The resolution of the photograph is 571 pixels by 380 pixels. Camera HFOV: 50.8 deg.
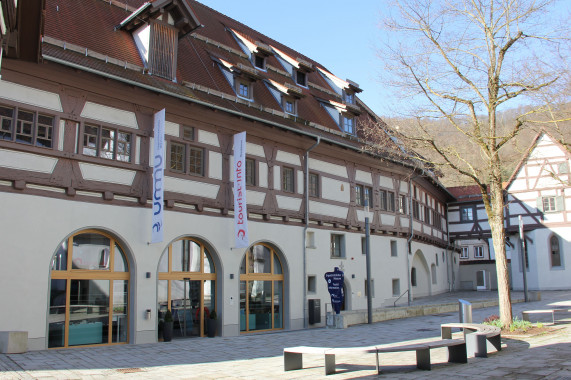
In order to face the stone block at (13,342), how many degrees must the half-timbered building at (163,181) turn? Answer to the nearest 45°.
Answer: approximately 90° to its right

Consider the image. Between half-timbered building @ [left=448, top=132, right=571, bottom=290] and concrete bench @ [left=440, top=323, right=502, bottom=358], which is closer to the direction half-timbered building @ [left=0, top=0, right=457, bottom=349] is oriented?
the concrete bench

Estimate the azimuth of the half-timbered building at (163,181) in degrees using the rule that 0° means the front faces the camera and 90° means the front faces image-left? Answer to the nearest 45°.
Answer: approximately 315°

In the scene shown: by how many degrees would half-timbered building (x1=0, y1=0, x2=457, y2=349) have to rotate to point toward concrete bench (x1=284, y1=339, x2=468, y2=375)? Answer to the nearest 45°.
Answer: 0° — it already faces it

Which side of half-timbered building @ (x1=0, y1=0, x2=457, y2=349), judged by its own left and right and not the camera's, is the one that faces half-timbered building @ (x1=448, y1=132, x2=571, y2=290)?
left

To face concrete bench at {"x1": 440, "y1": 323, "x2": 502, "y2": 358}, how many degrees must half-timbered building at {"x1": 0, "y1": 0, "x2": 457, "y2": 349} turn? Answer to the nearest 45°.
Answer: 0° — it already faces it
